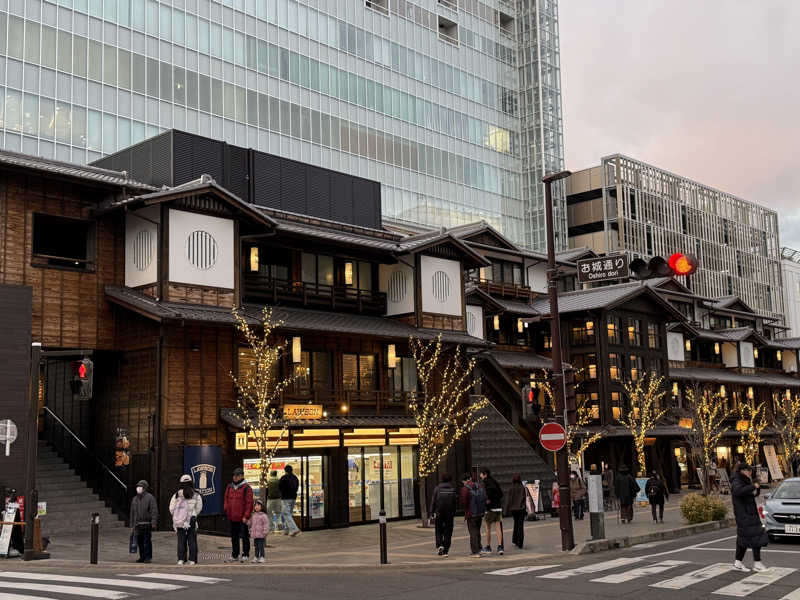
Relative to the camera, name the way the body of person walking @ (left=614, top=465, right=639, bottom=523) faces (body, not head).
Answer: away from the camera

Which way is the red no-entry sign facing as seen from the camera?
toward the camera

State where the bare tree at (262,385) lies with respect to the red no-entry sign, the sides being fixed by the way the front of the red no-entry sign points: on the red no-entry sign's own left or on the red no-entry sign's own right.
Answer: on the red no-entry sign's own right

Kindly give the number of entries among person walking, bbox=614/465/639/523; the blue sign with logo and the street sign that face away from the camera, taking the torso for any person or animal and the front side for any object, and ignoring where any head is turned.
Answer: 1

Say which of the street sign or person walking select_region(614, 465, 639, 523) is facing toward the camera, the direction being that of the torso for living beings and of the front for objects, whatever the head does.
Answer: the street sign

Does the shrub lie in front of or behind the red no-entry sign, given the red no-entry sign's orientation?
behind

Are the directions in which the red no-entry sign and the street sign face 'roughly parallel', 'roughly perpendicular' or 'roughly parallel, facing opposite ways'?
roughly parallel

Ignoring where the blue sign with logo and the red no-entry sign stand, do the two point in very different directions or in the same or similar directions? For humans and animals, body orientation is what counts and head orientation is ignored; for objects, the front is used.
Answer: same or similar directions

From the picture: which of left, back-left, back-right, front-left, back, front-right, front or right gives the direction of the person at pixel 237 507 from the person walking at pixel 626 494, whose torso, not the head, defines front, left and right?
back-left

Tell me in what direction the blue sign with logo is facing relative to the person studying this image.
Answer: facing the viewer

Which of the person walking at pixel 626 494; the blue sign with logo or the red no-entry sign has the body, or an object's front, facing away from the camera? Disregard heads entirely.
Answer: the person walking
